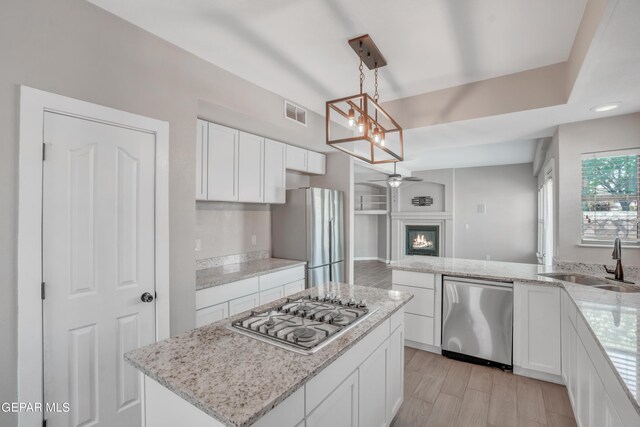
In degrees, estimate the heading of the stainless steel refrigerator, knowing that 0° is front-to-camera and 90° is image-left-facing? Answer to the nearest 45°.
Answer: approximately 315°

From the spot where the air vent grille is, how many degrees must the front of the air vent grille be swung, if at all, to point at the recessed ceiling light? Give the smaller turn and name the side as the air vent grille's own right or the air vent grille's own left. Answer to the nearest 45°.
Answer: approximately 45° to the air vent grille's own left

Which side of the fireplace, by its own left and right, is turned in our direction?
front

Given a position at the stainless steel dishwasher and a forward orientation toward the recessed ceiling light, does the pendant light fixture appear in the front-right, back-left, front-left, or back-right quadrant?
back-right

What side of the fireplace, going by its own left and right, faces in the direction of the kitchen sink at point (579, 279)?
front

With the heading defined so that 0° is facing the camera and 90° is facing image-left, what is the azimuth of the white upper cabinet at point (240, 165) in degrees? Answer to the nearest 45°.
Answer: approximately 315°

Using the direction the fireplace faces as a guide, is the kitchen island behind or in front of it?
in front

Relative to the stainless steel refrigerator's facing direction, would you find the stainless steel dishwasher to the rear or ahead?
ahead

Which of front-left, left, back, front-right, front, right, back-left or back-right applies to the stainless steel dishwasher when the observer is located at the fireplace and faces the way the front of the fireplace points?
front

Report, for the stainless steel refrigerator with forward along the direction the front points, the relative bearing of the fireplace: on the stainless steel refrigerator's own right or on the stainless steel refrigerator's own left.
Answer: on the stainless steel refrigerator's own left

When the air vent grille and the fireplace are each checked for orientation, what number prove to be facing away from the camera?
0

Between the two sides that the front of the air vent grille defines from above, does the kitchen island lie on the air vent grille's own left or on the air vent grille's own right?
on the air vent grille's own right

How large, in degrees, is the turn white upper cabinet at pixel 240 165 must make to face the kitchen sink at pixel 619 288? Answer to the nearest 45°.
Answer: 0° — it already faces it

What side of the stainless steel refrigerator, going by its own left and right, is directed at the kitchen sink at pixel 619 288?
front

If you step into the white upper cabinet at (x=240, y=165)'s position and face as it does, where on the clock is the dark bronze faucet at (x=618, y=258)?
The dark bronze faucet is roughly at 11 o'clock from the white upper cabinet.
